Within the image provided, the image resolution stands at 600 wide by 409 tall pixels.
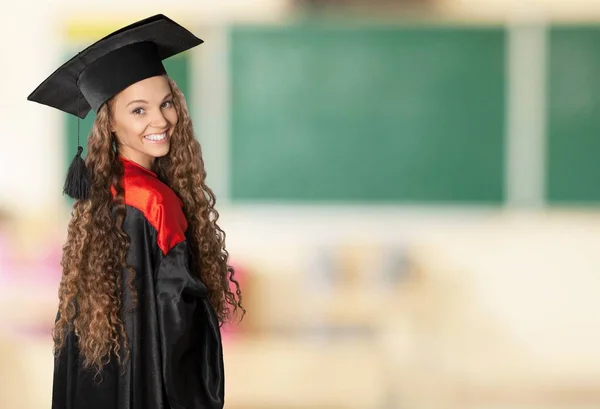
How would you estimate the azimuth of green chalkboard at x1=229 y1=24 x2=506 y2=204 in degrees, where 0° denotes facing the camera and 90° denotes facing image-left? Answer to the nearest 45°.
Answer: approximately 0°

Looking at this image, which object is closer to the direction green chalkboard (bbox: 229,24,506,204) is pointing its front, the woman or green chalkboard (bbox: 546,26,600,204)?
the woman

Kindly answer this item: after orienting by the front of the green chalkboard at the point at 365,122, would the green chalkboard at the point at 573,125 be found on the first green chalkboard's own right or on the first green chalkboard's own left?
on the first green chalkboard's own left

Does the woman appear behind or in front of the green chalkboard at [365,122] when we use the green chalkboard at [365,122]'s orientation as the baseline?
in front

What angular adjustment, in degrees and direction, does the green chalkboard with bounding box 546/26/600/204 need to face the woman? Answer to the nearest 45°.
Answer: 0° — it already faces them

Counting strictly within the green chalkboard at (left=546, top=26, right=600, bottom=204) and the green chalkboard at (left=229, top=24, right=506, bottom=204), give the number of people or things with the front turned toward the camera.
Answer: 2

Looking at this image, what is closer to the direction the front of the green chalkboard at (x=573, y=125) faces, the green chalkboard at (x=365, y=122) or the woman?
the woman

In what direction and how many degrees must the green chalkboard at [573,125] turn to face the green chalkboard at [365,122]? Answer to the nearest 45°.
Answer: approximately 90° to its right

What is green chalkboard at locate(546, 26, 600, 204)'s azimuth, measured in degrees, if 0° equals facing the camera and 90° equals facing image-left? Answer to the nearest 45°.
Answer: approximately 0°
